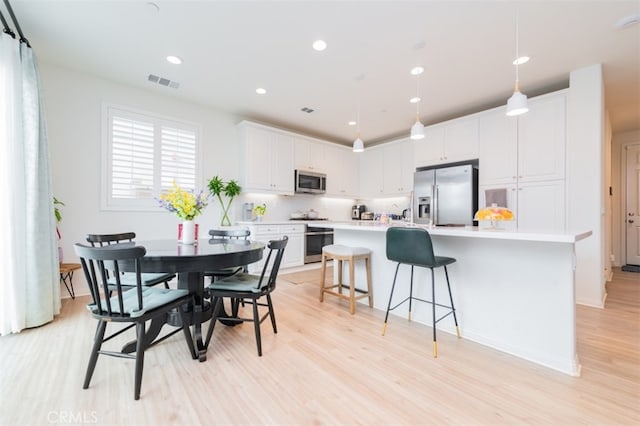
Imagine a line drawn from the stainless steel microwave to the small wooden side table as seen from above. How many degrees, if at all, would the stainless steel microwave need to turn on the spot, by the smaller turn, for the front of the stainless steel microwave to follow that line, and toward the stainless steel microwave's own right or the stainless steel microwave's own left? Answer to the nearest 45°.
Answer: approximately 90° to the stainless steel microwave's own right

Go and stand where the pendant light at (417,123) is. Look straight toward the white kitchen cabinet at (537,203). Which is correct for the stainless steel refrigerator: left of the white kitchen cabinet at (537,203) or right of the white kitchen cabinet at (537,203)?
left

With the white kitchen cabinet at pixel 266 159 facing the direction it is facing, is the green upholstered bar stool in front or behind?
in front

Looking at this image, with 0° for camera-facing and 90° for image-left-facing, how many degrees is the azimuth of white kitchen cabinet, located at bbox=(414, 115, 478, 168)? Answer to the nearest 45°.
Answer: approximately 45°

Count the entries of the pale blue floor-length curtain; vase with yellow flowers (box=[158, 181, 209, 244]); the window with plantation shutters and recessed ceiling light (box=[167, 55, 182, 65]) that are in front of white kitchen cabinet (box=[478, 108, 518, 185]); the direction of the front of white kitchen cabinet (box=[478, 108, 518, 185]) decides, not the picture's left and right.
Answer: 4

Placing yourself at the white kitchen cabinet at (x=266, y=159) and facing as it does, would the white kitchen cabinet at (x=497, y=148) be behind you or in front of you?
in front

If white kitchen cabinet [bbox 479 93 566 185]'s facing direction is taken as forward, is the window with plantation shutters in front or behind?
in front

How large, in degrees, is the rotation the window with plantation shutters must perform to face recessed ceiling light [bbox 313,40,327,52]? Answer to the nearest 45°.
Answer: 0° — it already faces it
